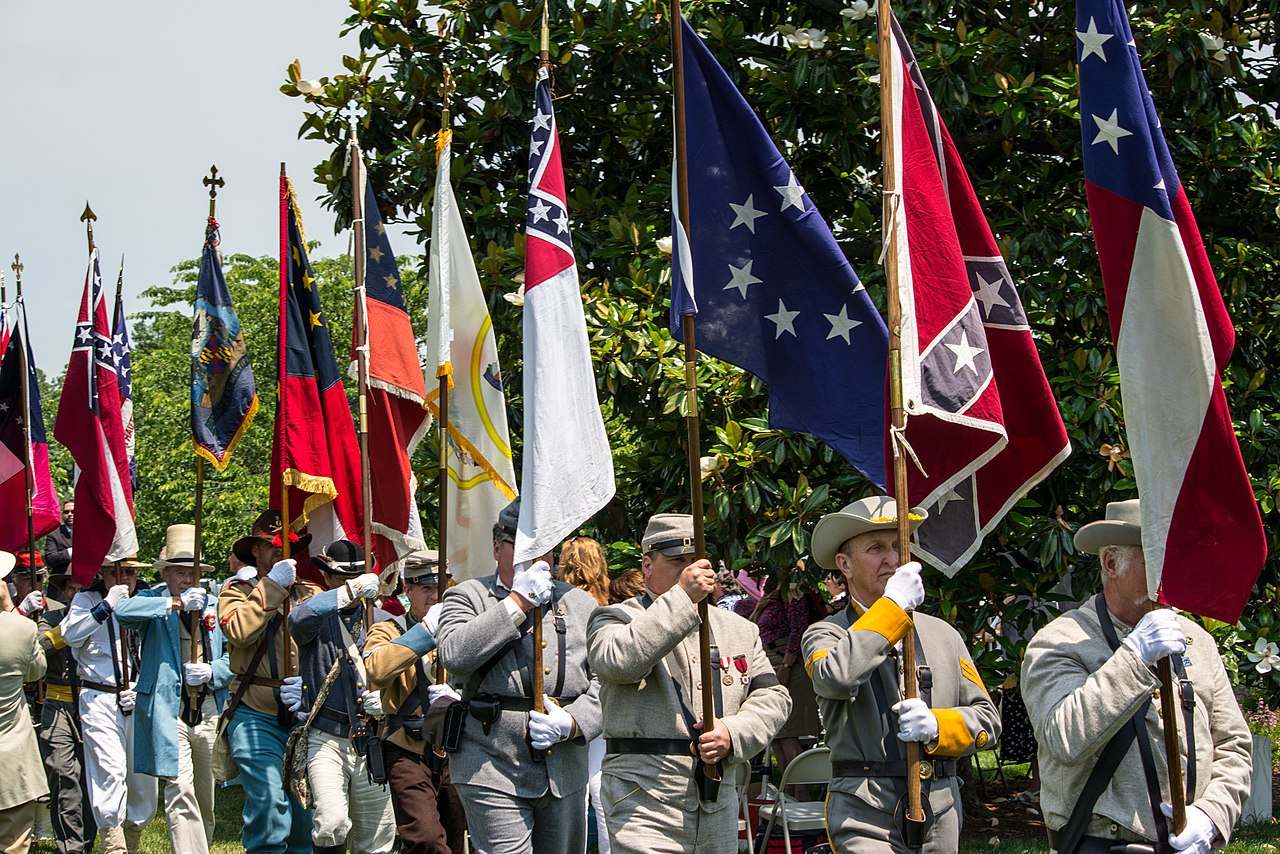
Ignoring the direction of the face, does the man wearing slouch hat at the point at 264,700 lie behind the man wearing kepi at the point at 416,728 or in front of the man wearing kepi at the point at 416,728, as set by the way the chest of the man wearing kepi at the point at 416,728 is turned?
behind

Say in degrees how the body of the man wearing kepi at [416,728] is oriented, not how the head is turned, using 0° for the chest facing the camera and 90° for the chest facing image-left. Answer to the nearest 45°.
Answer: approximately 315°

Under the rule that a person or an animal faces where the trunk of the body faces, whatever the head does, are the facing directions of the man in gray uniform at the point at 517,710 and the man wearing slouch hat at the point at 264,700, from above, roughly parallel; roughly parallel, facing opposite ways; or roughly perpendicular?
roughly parallel

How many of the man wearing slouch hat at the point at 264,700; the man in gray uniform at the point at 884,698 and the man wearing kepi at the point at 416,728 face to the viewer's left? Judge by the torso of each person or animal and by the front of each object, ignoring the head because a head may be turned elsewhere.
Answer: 0

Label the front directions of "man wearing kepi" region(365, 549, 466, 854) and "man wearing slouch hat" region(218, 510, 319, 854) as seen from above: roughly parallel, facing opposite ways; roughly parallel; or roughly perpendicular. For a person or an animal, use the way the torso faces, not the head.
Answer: roughly parallel

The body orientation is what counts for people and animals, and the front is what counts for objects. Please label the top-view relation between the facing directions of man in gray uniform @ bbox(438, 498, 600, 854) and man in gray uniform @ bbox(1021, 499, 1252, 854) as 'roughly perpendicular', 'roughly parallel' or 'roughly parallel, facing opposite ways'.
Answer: roughly parallel

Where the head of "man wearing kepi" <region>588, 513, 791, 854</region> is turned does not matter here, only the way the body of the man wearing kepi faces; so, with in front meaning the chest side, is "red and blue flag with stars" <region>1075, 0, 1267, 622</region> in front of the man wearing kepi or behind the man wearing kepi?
in front

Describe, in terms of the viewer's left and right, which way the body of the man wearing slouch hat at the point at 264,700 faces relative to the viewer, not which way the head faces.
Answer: facing the viewer and to the right of the viewer
